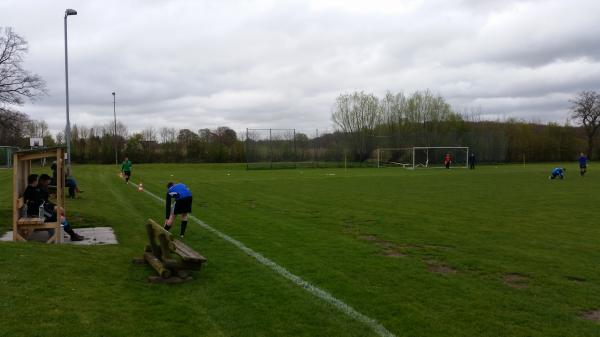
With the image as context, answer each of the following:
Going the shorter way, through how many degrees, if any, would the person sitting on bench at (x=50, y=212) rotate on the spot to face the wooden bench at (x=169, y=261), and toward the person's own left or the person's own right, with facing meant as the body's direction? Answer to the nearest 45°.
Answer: approximately 90° to the person's own right

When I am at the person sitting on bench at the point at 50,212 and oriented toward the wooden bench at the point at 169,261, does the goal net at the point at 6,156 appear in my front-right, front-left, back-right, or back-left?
back-left

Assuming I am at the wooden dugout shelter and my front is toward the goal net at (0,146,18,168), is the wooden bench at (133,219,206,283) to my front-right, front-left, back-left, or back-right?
back-right

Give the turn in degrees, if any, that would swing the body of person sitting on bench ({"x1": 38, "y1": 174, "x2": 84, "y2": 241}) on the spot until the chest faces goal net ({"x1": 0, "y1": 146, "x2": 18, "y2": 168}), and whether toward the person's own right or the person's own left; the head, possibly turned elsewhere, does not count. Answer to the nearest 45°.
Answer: approximately 90° to the person's own left

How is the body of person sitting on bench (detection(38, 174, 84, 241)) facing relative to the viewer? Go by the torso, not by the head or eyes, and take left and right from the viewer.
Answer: facing to the right of the viewer

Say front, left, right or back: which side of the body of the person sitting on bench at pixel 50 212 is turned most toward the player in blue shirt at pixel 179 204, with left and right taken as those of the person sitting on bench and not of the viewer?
front

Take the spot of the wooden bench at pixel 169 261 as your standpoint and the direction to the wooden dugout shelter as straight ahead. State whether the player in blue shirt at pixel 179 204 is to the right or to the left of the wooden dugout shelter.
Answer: right
